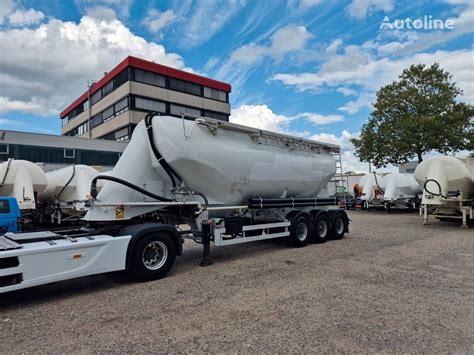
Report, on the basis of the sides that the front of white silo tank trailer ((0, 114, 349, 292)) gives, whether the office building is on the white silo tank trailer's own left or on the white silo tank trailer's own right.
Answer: on the white silo tank trailer's own right

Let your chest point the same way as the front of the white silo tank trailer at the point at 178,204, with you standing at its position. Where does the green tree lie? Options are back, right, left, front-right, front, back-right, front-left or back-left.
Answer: back

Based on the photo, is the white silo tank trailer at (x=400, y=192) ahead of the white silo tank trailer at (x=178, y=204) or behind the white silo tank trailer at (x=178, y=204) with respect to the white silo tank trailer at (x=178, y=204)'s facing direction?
behind

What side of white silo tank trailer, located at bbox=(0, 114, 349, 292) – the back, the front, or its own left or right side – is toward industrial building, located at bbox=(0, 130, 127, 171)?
right

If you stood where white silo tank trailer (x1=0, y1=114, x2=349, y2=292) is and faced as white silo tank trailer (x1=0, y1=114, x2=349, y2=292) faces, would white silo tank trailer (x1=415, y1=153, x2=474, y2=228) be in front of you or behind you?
behind

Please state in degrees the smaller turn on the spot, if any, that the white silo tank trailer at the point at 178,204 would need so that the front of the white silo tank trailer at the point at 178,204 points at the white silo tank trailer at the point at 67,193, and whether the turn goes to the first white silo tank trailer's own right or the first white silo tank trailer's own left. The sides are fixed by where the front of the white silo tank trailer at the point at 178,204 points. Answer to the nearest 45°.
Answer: approximately 90° to the first white silo tank trailer's own right

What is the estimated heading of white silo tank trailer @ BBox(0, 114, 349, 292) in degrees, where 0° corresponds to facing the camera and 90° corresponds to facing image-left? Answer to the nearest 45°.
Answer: approximately 45°
